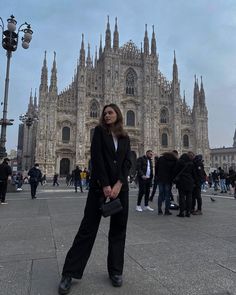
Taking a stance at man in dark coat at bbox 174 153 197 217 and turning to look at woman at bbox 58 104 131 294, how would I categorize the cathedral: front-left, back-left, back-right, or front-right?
back-right

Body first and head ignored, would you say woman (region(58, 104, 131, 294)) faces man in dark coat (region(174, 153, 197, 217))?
no

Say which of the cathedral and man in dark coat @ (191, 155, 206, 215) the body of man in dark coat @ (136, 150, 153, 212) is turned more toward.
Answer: the man in dark coat

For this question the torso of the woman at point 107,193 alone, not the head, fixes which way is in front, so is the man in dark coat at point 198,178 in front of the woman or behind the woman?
behind

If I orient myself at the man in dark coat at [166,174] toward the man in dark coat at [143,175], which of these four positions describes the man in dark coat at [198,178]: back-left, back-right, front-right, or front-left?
back-right

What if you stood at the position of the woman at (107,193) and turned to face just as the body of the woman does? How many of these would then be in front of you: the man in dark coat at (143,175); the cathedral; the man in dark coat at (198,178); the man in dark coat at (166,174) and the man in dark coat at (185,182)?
0

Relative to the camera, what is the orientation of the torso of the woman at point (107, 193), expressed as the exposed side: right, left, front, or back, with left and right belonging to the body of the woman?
front

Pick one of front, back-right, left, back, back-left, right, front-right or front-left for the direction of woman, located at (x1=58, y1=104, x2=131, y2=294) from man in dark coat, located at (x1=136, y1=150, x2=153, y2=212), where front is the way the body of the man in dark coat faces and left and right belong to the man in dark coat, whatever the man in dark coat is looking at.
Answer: front-right

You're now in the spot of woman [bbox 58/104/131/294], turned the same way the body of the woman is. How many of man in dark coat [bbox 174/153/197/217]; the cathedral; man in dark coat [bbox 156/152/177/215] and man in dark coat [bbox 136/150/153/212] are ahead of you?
0

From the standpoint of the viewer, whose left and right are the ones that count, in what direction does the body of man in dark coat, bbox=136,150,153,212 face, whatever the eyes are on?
facing the viewer and to the right of the viewer

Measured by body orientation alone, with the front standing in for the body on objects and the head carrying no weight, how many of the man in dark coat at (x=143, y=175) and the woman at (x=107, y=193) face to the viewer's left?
0

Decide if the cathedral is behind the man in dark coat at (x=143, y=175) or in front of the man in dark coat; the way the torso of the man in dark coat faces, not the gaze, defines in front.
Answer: behind

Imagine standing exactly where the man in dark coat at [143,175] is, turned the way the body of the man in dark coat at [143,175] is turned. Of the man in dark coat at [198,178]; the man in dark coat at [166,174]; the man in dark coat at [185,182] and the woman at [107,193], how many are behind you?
0
